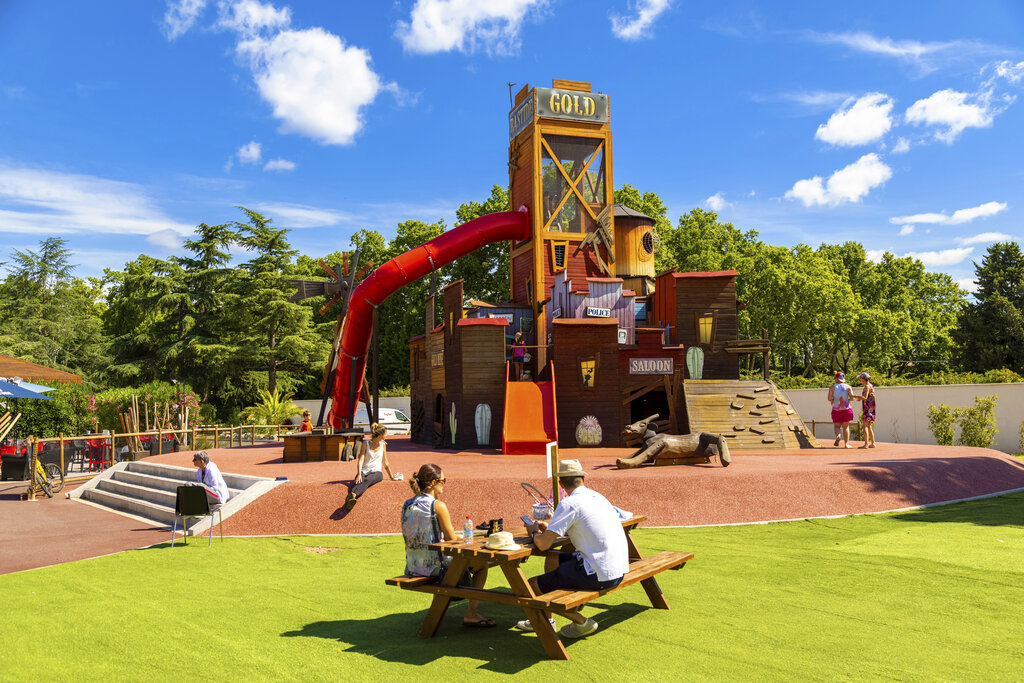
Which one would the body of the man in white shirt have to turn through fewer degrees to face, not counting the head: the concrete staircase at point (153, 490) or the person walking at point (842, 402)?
the concrete staircase

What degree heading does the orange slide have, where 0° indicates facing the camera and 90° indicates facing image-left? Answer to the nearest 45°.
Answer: approximately 0°

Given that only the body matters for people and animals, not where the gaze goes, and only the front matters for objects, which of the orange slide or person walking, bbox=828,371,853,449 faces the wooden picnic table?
the orange slide

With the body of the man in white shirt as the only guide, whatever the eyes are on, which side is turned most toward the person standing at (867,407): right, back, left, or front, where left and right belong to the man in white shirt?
right

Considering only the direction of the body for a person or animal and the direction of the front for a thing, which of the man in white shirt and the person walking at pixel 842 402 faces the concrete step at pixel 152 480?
the man in white shirt

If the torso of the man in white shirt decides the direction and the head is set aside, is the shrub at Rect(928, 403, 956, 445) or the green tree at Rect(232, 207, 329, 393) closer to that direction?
the green tree

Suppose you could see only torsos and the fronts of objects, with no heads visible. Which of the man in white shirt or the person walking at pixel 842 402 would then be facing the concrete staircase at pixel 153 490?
the man in white shirt

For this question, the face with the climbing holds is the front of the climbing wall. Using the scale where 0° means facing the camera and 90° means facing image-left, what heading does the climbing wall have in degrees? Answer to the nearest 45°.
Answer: approximately 0°
